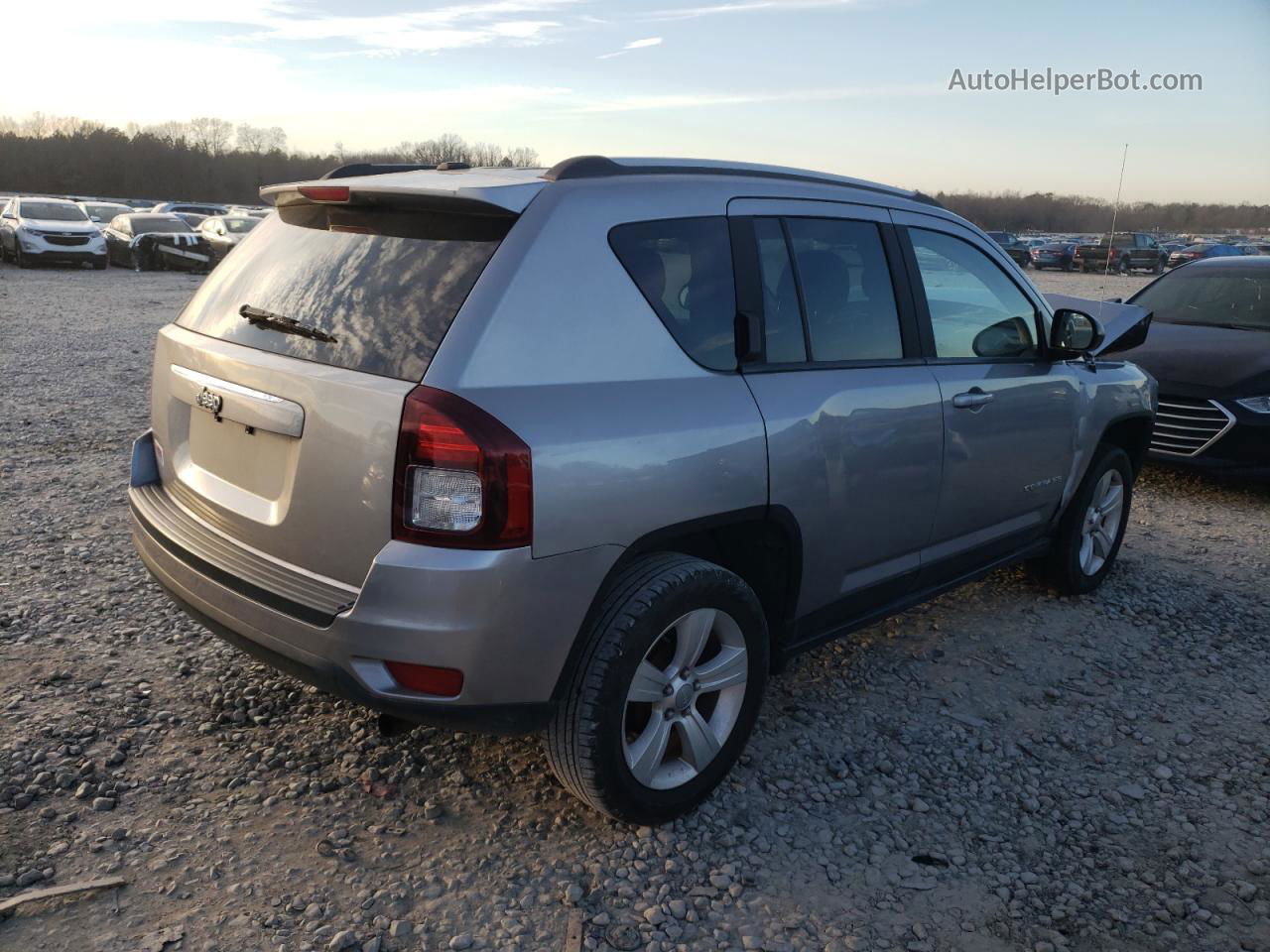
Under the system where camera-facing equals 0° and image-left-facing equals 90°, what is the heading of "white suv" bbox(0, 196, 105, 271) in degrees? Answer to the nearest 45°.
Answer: approximately 315°

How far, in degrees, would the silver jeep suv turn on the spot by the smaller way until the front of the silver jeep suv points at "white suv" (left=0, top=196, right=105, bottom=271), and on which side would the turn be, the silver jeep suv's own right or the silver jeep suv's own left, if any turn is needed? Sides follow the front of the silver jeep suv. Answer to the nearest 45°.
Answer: approximately 90° to the silver jeep suv's own left

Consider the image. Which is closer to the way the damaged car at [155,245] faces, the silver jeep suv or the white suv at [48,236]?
the silver jeep suv

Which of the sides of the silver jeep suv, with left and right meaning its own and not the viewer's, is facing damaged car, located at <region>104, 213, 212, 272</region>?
left

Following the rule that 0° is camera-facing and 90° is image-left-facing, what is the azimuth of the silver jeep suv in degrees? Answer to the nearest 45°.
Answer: approximately 225°
